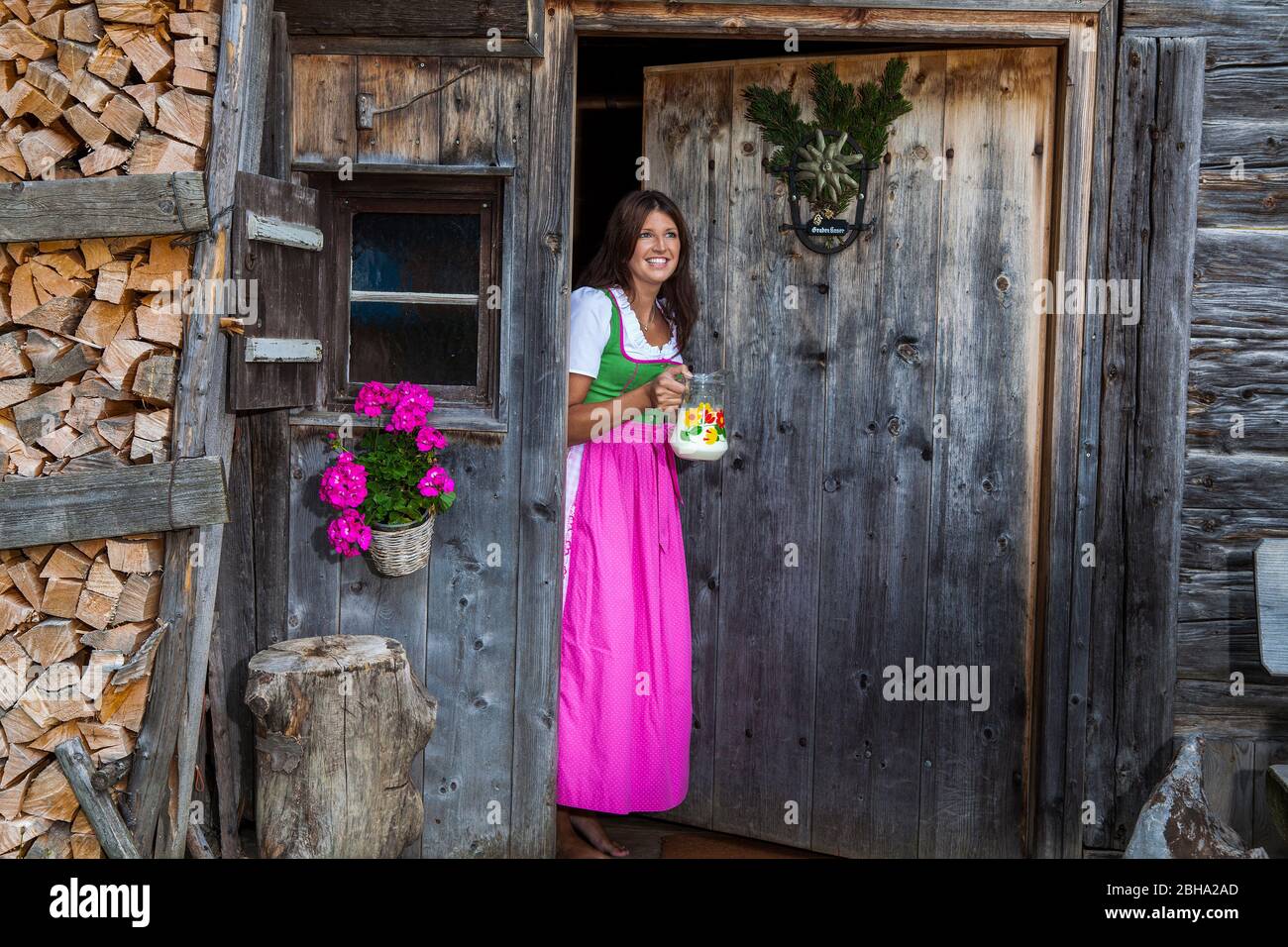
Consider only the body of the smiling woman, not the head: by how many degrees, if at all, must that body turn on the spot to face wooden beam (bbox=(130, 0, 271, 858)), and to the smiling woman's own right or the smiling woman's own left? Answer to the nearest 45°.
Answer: approximately 90° to the smiling woman's own right

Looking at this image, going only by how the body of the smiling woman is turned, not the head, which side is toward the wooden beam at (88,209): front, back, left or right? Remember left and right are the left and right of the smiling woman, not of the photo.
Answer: right

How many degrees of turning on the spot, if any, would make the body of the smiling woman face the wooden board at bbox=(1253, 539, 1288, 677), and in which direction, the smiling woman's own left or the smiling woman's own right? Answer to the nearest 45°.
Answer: approximately 45° to the smiling woman's own left

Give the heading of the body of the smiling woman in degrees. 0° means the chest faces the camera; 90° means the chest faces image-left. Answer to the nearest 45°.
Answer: approximately 315°

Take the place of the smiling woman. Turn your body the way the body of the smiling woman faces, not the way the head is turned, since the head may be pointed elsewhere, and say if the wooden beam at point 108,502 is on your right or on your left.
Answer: on your right

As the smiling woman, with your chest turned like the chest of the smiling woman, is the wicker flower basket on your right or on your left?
on your right

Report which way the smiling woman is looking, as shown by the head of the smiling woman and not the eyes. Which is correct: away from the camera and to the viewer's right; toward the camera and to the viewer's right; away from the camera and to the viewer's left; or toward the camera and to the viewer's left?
toward the camera and to the viewer's right

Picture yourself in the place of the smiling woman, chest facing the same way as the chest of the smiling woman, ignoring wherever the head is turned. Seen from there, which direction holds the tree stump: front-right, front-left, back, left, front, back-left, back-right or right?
right

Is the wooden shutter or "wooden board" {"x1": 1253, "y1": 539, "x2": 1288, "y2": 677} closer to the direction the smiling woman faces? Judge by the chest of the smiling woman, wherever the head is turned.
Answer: the wooden board

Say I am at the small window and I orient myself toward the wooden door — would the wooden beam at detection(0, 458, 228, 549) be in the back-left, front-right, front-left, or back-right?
back-right
